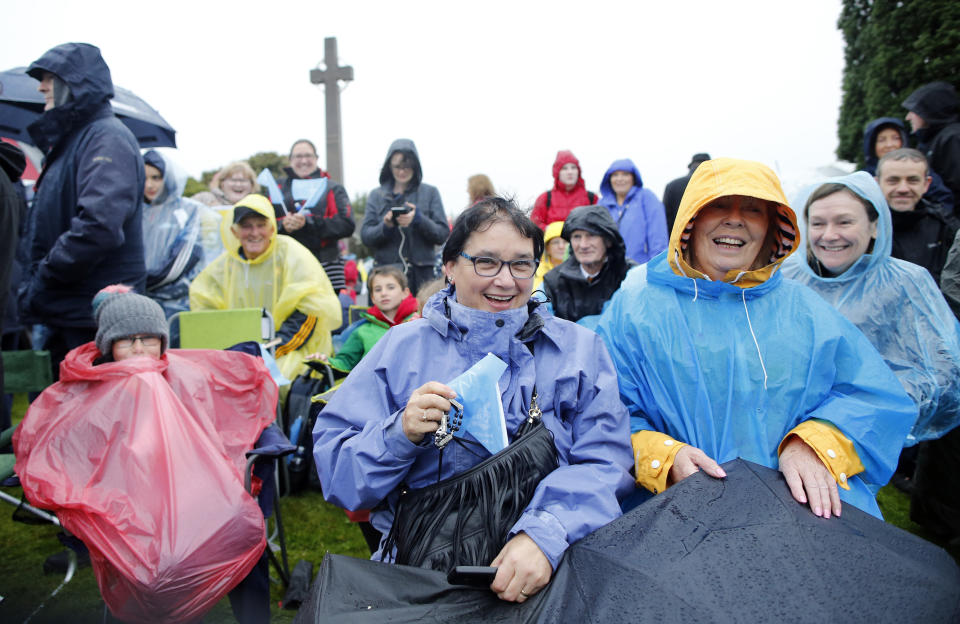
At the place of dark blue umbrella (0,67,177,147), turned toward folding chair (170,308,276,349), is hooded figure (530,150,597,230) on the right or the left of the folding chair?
left

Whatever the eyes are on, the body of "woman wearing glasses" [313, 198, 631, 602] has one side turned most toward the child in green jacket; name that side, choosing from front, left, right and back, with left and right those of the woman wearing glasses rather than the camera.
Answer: back

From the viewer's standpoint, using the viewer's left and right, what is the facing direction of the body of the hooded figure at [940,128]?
facing to the left of the viewer

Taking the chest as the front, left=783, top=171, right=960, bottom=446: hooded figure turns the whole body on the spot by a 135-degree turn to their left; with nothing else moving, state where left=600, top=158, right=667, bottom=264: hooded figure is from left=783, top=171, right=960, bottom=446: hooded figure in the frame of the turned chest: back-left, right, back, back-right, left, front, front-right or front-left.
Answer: back-left

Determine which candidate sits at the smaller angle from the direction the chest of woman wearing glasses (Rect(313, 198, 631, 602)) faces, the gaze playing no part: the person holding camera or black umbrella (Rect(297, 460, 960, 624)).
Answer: the black umbrella

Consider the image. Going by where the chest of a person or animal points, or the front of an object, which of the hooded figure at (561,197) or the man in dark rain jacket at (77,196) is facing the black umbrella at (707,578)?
the hooded figure
